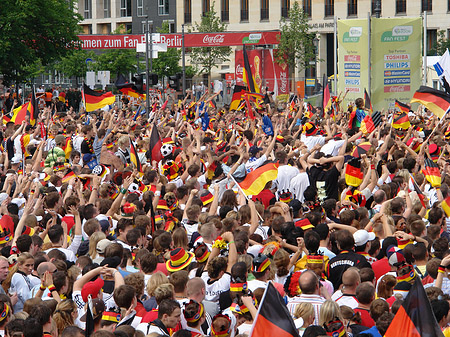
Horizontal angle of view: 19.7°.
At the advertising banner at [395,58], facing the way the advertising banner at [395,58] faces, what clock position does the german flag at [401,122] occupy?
The german flag is roughly at 12 o'clock from the advertising banner.

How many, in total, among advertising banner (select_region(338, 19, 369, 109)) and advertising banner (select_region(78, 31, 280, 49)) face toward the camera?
2

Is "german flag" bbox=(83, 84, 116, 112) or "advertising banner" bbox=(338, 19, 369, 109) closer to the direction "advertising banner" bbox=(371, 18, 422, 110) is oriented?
the german flag

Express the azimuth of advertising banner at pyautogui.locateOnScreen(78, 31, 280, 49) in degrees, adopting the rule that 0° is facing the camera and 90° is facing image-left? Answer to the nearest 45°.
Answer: approximately 0°

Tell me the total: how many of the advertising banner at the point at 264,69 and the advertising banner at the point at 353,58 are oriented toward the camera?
2
